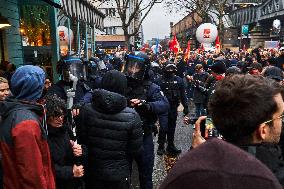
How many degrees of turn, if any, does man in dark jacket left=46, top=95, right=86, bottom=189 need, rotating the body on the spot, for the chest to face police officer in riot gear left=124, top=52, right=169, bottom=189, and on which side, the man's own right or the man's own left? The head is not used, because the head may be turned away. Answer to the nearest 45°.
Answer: approximately 90° to the man's own left

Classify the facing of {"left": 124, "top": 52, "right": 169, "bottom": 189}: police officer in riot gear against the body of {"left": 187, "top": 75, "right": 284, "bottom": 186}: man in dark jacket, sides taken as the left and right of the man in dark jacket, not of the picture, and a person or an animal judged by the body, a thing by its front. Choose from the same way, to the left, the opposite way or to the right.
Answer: the opposite way

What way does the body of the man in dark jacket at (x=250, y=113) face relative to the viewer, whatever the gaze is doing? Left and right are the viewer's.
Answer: facing away from the viewer and to the right of the viewer

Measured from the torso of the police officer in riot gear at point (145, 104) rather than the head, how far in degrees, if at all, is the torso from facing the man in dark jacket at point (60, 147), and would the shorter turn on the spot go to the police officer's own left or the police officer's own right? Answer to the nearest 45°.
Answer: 0° — they already face them

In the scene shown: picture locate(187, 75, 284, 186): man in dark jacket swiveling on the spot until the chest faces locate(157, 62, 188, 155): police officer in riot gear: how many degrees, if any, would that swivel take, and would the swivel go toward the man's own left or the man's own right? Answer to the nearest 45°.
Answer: approximately 45° to the man's own left
